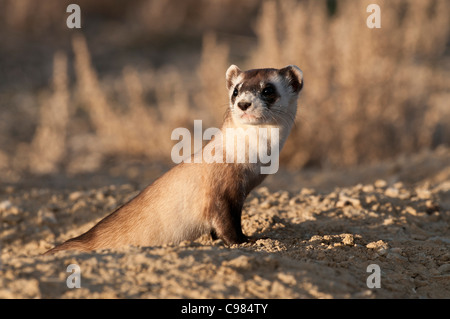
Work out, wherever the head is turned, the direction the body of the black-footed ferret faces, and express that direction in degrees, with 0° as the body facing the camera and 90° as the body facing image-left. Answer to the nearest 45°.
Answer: approximately 270°

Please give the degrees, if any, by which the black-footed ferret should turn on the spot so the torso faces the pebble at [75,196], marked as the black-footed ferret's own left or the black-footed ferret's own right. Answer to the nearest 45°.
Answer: approximately 135° to the black-footed ferret's own left

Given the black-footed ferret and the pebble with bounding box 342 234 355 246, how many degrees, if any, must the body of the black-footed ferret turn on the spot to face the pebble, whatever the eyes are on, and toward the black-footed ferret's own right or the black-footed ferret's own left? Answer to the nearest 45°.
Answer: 0° — it already faces it

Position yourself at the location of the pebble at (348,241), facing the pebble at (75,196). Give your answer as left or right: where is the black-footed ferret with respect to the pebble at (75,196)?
left
